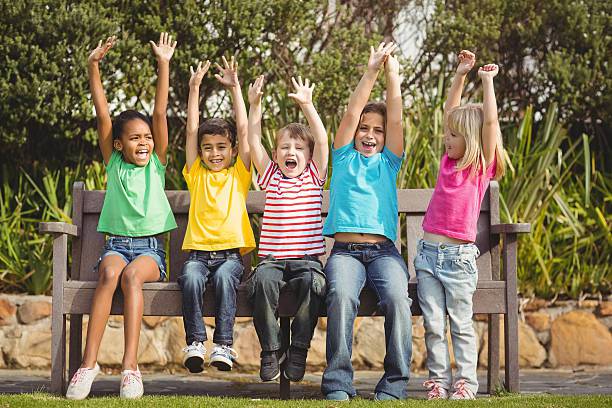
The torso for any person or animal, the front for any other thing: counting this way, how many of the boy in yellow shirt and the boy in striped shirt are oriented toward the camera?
2

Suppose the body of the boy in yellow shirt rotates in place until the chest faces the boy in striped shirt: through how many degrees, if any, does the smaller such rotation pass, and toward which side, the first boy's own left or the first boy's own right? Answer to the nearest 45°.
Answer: approximately 90° to the first boy's own left

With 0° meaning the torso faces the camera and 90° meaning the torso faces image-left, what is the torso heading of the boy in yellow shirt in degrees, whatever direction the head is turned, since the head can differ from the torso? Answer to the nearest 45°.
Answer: approximately 0°

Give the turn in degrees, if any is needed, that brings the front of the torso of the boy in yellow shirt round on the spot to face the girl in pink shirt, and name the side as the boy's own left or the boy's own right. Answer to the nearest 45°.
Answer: approximately 90° to the boy's own left

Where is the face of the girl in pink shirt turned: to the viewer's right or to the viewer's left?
to the viewer's left
